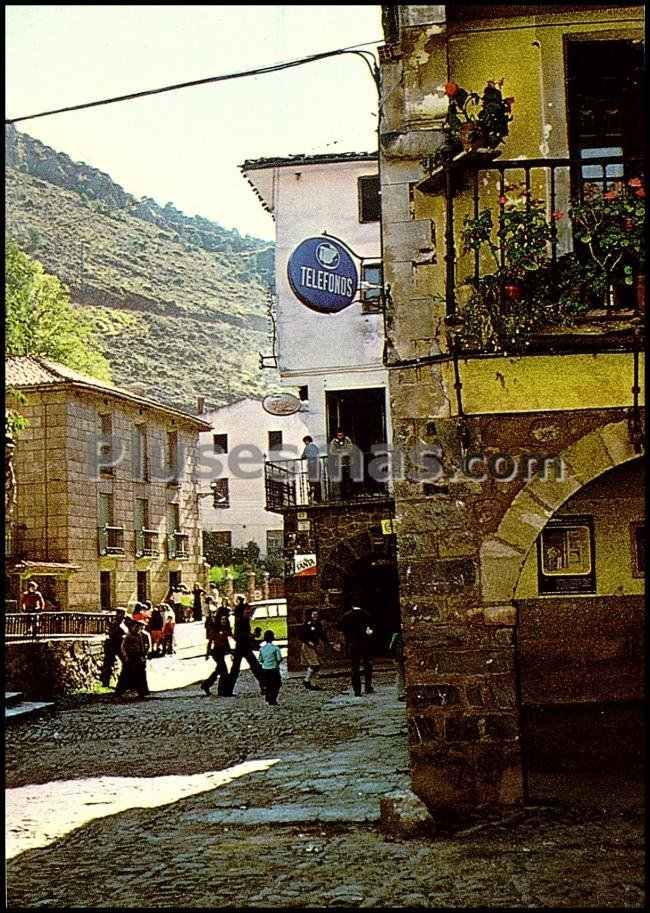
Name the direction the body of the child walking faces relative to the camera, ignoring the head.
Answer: away from the camera

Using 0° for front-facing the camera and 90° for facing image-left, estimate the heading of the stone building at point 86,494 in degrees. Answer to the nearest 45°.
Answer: approximately 315°

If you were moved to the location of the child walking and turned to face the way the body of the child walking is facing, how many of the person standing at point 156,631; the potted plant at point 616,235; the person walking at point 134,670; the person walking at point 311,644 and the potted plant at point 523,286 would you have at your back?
2
